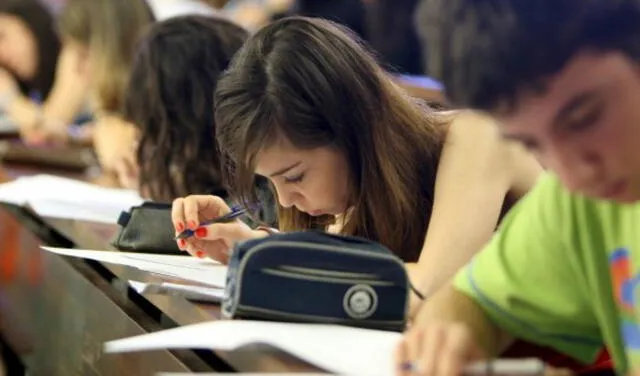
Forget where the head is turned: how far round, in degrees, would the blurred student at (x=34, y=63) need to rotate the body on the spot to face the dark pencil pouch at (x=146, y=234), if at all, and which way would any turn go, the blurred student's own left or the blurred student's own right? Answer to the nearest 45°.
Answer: approximately 45° to the blurred student's own left

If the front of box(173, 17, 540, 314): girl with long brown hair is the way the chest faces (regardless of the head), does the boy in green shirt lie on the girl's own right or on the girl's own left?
on the girl's own left

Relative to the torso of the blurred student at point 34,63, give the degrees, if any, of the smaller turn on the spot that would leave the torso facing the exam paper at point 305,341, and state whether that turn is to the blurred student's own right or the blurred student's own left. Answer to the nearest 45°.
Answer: approximately 45° to the blurred student's own left

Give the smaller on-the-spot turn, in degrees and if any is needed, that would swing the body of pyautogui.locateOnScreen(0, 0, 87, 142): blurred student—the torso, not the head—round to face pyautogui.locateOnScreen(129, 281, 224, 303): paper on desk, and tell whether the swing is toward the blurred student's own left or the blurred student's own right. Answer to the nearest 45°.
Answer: approximately 45° to the blurred student's own left

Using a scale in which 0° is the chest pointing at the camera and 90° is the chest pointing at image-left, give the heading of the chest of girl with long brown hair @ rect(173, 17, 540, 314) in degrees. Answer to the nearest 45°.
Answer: approximately 90°

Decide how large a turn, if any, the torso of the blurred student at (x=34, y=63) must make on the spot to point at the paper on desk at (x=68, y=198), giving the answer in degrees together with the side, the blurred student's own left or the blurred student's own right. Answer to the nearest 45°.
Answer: approximately 45° to the blurred student's own left
